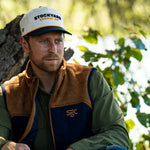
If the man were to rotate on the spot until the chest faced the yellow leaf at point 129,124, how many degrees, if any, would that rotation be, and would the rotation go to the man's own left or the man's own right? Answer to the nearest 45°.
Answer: approximately 135° to the man's own left

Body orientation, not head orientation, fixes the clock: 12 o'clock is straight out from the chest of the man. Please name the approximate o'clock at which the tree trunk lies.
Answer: The tree trunk is roughly at 5 o'clock from the man.

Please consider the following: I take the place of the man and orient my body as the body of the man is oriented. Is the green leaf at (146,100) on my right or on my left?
on my left

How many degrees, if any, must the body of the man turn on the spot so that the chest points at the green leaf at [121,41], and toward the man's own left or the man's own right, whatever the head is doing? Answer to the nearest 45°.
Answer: approximately 135° to the man's own left

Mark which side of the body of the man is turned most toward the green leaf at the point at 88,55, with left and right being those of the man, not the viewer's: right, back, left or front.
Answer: back

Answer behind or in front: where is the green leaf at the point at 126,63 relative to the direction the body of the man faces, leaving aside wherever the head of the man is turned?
behind

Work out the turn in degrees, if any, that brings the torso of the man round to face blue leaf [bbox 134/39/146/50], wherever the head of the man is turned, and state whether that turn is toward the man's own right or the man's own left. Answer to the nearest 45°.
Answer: approximately 135° to the man's own left

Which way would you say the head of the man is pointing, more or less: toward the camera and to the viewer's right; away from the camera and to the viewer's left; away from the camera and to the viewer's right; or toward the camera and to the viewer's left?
toward the camera and to the viewer's right
